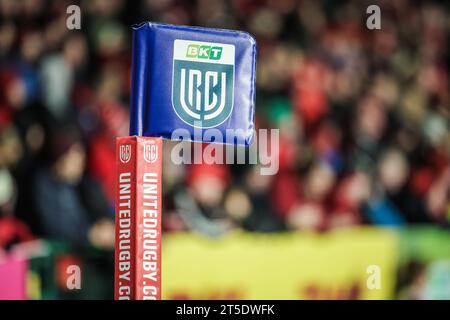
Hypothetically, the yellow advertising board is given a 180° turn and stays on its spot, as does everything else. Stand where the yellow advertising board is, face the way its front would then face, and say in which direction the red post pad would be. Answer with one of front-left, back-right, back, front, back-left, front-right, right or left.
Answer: back

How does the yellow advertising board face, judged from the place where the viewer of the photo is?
facing the viewer
